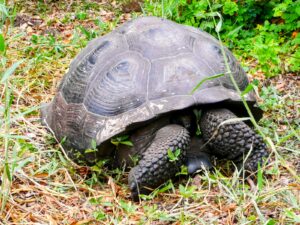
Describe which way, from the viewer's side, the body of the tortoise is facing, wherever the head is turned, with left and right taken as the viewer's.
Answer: facing the viewer and to the right of the viewer
